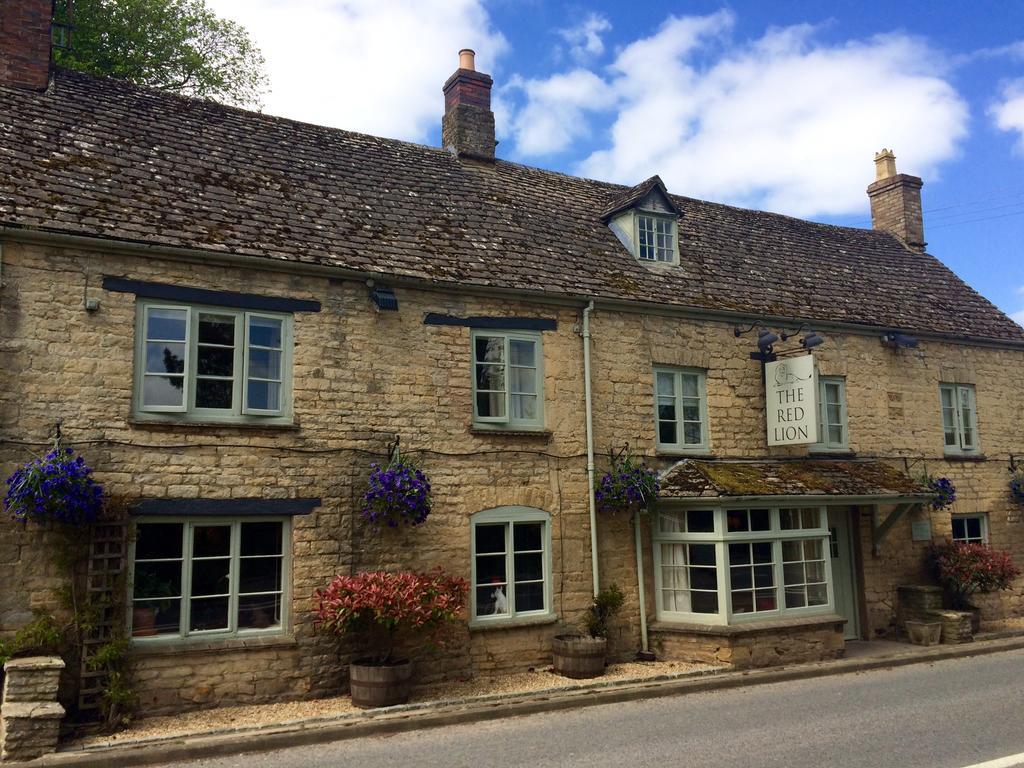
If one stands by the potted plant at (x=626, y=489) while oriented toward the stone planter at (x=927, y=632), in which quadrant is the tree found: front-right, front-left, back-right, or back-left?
back-left

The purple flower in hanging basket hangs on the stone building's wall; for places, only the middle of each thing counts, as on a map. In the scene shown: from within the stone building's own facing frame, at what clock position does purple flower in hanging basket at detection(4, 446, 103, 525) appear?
The purple flower in hanging basket is roughly at 3 o'clock from the stone building.

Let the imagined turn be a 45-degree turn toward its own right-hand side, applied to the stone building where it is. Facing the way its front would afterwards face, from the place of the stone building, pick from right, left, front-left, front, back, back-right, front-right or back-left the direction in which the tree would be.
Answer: back-right
